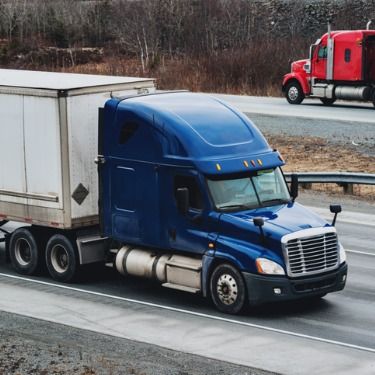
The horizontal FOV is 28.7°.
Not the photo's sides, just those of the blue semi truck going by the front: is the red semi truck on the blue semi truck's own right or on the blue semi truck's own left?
on the blue semi truck's own left

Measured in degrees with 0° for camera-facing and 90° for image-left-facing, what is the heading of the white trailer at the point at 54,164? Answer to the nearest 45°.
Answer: approximately 315°

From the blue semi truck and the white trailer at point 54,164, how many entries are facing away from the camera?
0

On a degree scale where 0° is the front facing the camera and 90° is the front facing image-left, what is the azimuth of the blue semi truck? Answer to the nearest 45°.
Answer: approximately 315°

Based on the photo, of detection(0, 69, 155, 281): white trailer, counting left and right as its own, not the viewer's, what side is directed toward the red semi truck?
left

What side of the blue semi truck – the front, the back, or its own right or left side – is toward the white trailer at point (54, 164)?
back

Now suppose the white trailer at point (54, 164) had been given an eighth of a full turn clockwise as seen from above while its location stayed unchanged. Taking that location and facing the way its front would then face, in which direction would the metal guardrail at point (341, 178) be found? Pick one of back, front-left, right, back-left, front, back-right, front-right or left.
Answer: back-left
